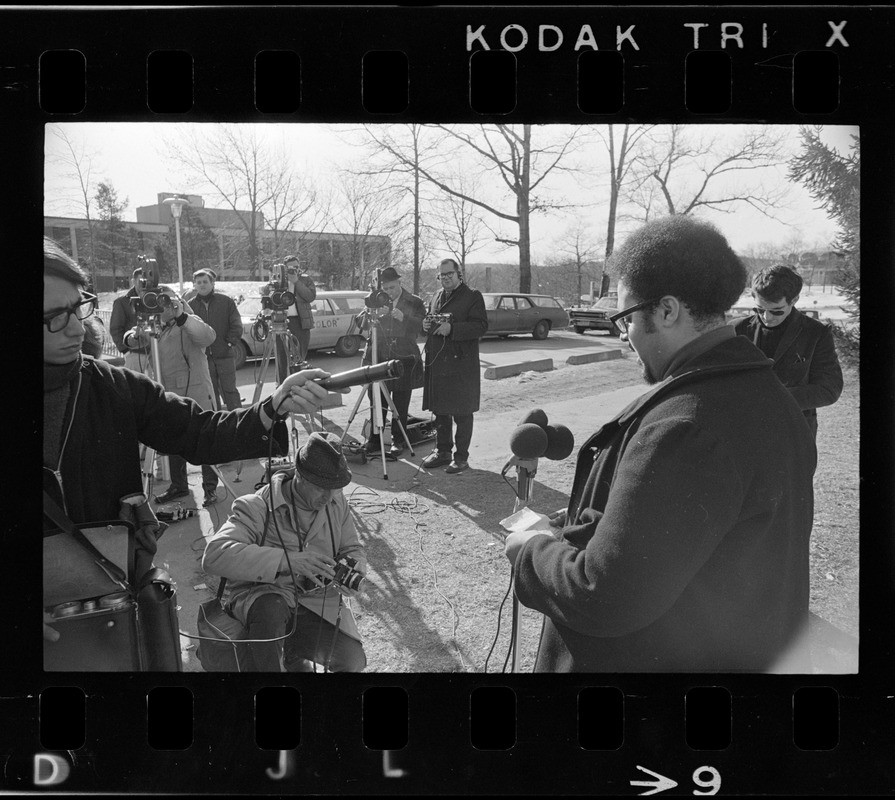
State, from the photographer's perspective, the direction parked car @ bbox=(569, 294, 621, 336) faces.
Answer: facing the viewer and to the left of the viewer

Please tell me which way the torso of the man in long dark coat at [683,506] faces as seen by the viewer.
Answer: to the viewer's left

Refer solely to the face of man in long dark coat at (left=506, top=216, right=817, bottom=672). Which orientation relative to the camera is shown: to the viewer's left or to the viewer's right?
to the viewer's left

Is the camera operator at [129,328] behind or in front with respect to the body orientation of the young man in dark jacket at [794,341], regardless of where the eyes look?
in front

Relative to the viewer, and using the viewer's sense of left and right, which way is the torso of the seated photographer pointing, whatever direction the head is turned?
facing the viewer and to the right of the viewer

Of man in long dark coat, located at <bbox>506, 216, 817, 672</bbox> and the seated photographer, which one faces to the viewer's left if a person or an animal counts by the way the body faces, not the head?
the man in long dark coat
